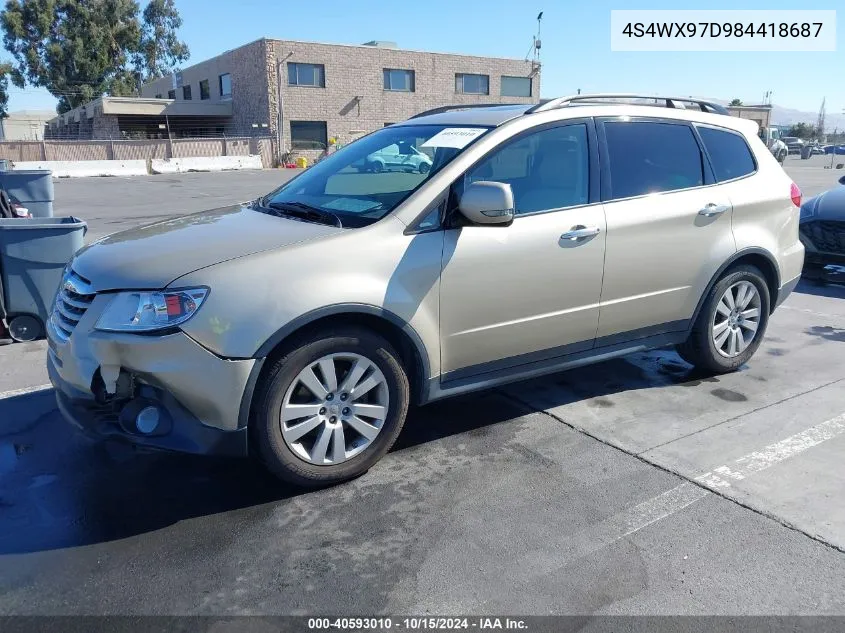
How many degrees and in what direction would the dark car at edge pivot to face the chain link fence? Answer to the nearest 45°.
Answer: approximately 90° to its right

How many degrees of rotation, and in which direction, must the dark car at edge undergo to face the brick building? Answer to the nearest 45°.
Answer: approximately 90° to its right

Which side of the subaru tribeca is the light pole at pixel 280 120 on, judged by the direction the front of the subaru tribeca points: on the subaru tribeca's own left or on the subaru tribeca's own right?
on the subaru tribeca's own right

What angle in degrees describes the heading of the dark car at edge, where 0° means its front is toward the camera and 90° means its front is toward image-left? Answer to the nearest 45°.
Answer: approximately 45°

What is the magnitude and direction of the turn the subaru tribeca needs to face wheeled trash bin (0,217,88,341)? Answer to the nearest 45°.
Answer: approximately 90° to its right

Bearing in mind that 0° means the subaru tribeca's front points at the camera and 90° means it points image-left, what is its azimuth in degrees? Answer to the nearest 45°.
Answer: approximately 45°

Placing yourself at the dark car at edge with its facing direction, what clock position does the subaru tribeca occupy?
The subaru tribeca is roughly at 11 o'clock from the dark car at edge.

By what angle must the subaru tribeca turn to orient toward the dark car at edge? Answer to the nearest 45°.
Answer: approximately 180°

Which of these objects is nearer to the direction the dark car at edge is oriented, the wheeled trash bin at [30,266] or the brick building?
the wheeled trash bin

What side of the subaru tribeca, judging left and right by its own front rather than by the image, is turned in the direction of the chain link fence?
right

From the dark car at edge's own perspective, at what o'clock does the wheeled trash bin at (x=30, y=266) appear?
The wheeled trash bin is roughly at 12 o'clock from the dark car at edge.
